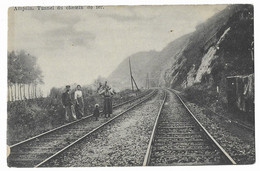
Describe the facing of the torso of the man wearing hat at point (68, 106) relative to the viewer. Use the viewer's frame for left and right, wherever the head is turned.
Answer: facing the viewer and to the right of the viewer

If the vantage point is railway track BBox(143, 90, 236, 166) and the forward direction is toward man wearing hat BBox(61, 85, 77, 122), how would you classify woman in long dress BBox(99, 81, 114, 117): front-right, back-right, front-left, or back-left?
front-right

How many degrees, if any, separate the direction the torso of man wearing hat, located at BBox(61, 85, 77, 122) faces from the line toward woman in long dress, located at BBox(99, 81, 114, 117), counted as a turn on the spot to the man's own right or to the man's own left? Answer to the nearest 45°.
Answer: approximately 45° to the man's own left
